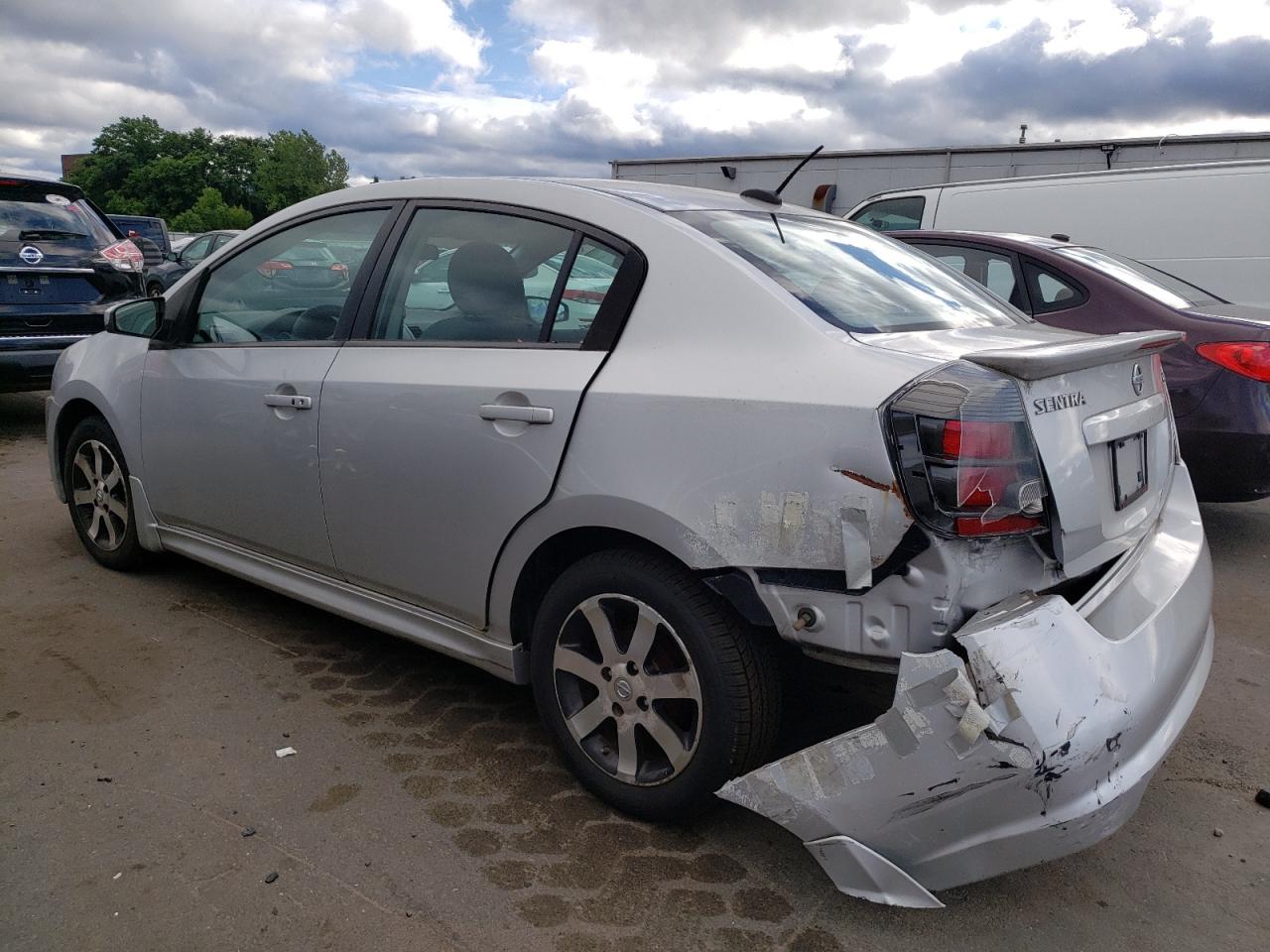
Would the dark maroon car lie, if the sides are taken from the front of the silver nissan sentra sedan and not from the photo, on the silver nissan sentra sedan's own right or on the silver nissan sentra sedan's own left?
on the silver nissan sentra sedan's own right

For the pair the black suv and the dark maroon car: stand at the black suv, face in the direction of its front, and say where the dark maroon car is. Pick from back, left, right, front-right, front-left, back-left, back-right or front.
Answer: back-right

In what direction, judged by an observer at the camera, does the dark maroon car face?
facing away from the viewer and to the left of the viewer

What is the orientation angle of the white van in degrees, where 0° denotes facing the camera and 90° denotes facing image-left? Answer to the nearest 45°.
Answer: approximately 135°

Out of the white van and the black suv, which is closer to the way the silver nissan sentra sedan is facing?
the black suv

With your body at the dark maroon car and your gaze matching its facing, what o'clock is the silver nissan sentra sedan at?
The silver nissan sentra sedan is roughly at 8 o'clock from the dark maroon car.

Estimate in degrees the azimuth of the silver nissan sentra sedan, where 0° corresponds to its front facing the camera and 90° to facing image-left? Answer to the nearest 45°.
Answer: approximately 135°

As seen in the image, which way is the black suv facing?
away from the camera

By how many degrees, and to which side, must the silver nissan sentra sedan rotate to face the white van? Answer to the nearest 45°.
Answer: approximately 90° to its right
